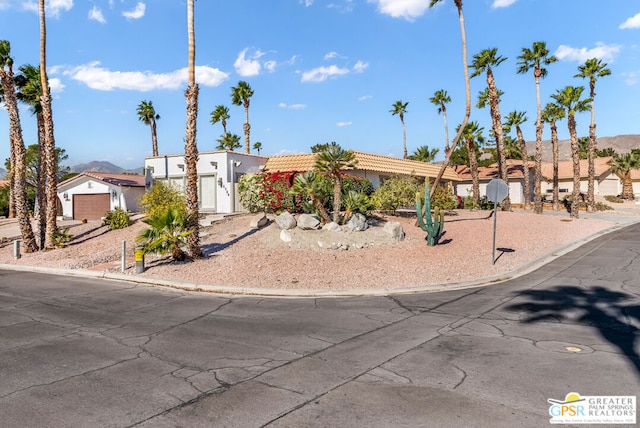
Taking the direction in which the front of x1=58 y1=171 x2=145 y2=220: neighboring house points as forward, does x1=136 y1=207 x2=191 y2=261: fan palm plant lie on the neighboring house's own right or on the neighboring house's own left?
on the neighboring house's own left

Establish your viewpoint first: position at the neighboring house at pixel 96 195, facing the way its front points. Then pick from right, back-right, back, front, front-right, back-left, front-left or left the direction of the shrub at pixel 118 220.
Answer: front-left

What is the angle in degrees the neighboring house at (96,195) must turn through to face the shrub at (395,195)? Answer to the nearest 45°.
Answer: approximately 90° to its left

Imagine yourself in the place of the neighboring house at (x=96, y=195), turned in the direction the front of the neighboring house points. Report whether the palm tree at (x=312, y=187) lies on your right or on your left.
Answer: on your left

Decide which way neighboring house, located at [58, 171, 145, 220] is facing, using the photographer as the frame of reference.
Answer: facing the viewer and to the left of the viewer

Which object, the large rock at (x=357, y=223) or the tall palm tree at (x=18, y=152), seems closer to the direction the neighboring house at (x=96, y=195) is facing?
the tall palm tree

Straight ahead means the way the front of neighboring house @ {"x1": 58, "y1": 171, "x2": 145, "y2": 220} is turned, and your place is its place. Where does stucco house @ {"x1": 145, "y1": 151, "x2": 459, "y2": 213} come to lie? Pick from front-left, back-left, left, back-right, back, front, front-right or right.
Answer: left

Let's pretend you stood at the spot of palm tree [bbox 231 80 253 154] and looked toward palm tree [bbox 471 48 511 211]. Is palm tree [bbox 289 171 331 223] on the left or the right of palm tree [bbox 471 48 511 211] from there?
right

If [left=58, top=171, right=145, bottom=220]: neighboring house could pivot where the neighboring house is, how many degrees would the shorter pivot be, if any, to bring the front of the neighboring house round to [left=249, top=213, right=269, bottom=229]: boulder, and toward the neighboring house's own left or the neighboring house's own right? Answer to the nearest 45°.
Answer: approximately 45° to the neighboring house's own left

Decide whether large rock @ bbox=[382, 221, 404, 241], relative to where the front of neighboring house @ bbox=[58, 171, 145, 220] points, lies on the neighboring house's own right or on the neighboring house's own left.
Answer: on the neighboring house's own left

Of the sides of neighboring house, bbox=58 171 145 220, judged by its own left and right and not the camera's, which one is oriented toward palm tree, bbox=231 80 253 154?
back

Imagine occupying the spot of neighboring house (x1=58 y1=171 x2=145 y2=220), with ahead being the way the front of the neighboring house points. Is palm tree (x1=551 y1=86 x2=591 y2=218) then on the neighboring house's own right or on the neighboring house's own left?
on the neighboring house's own left

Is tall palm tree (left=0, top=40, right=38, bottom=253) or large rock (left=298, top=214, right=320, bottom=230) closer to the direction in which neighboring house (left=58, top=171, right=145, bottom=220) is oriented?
the tall palm tree
